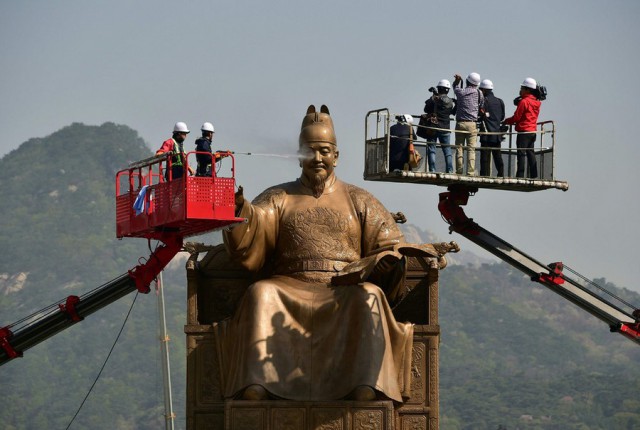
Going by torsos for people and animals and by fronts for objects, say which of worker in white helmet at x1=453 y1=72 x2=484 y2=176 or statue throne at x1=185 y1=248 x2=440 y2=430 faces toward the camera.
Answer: the statue throne

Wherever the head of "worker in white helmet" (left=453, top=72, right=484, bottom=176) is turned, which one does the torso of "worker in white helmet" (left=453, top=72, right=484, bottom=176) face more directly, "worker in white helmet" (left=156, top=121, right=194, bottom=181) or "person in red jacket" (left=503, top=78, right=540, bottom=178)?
the worker in white helmet

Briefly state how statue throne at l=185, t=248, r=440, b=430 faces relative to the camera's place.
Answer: facing the viewer

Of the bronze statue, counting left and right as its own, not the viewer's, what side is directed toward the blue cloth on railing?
right

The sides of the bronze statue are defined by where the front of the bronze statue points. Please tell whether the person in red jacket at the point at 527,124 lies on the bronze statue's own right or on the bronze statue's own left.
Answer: on the bronze statue's own left
